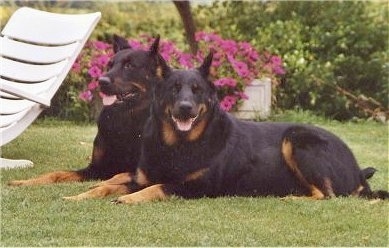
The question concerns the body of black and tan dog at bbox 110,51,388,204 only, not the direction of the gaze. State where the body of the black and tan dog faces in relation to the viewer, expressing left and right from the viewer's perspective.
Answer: facing to the left of the viewer

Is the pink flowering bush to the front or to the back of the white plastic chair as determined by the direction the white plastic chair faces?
to the back

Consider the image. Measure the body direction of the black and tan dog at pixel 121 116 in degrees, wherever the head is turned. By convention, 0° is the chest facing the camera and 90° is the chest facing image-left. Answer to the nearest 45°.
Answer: approximately 45°

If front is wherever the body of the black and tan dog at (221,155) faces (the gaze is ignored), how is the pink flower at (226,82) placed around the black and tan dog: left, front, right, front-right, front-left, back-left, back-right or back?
right

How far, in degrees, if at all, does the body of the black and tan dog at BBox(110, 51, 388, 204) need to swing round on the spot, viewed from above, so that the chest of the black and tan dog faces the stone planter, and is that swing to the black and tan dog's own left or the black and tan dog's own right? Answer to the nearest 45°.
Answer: approximately 90° to the black and tan dog's own right

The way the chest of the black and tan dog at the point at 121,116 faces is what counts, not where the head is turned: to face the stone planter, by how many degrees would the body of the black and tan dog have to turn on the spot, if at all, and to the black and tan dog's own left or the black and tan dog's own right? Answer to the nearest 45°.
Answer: approximately 180°
